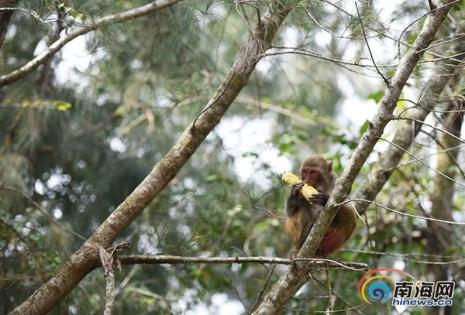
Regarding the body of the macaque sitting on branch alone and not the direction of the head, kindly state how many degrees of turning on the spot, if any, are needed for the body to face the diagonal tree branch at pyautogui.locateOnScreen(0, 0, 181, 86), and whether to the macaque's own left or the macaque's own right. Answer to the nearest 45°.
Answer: approximately 45° to the macaque's own right

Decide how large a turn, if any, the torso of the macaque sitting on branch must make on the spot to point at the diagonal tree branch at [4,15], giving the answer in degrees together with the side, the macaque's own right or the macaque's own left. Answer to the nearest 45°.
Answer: approximately 45° to the macaque's own right

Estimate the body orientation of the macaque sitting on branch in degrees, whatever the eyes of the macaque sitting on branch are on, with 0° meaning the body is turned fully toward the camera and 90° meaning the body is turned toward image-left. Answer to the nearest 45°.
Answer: approximately 45°
